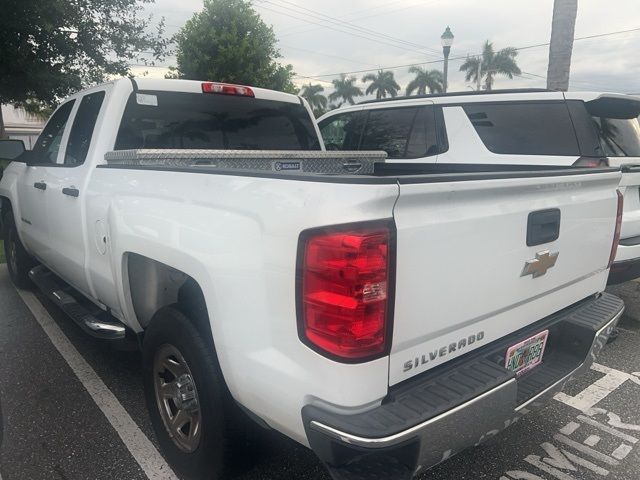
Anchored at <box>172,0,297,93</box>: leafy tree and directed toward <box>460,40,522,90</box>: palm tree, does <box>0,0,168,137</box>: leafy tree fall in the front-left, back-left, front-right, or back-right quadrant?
back-right

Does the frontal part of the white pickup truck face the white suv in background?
no

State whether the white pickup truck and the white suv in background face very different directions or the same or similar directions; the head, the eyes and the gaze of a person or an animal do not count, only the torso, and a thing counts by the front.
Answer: same or similar directions

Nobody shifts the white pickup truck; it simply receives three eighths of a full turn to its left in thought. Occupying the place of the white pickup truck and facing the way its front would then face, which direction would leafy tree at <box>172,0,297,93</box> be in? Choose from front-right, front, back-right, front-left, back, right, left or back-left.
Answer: back

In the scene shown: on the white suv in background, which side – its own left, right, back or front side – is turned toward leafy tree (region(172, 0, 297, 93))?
front

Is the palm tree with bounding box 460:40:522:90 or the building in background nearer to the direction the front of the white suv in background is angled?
the building in background

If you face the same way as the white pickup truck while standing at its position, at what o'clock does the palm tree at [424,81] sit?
The palm tree is roughly at 2 o'clock from the white pickup truck.

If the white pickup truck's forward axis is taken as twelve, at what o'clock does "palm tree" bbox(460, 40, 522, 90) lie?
The palm tree is roughly at 2 o'clock from the white pickup truck.

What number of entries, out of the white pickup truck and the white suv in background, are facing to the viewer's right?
0

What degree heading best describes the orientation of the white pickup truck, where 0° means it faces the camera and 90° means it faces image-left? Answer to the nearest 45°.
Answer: approximately 135°

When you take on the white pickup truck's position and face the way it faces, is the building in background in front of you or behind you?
in front

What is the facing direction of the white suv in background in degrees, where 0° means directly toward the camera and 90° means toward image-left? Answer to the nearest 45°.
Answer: approximately 135°
